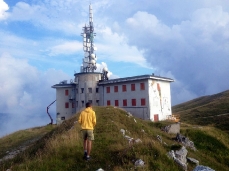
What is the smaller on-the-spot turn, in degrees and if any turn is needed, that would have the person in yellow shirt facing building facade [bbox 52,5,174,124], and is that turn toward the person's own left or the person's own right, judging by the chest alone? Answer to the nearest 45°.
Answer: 0° — they already face it

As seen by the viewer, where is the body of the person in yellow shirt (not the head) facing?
away from the camera

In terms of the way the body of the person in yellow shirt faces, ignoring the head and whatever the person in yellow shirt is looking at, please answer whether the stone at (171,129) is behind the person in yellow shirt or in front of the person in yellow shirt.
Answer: in front
